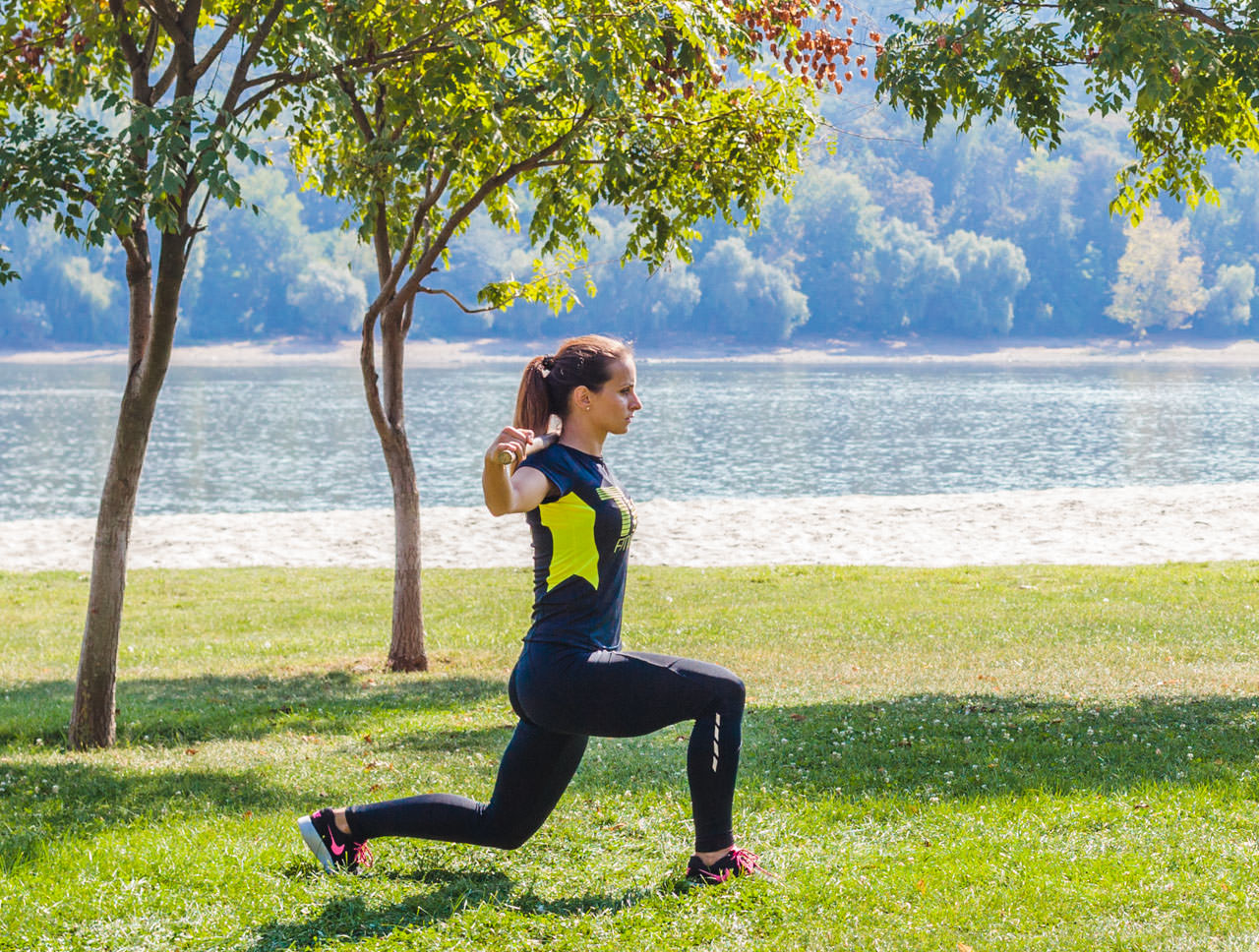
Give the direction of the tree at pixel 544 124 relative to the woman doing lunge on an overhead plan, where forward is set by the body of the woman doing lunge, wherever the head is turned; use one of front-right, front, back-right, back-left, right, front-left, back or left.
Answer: left

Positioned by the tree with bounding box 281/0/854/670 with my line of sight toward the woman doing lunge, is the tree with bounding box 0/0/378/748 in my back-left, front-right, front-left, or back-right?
front-right

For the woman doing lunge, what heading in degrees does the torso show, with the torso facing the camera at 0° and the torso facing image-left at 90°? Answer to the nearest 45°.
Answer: approximately 270°

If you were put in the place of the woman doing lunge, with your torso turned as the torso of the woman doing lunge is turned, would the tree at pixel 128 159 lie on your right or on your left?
on your left
